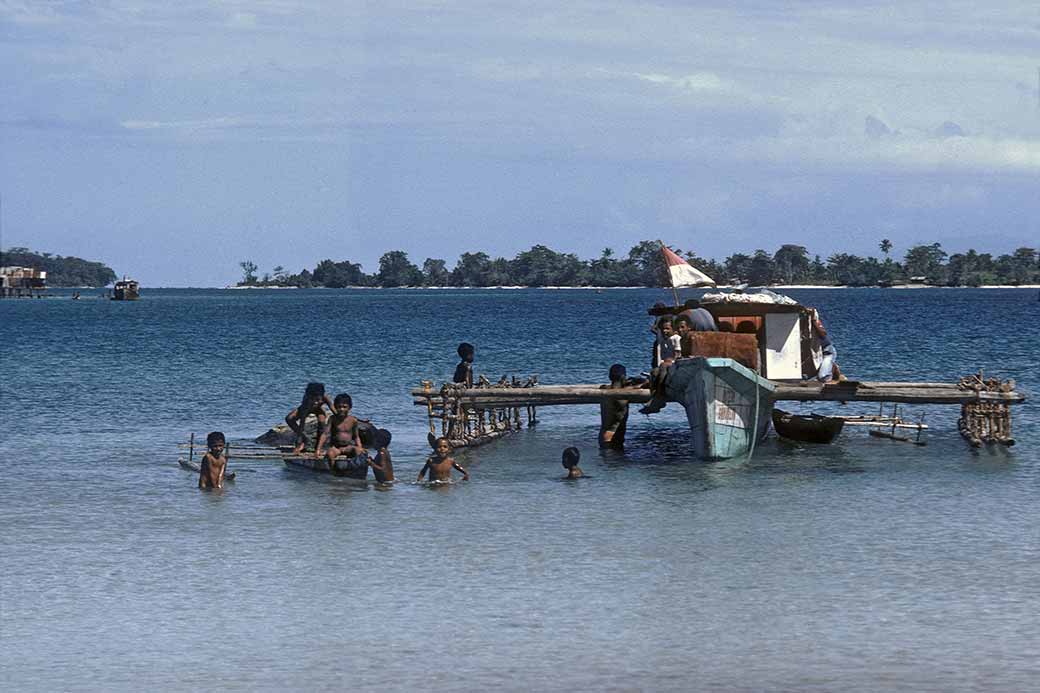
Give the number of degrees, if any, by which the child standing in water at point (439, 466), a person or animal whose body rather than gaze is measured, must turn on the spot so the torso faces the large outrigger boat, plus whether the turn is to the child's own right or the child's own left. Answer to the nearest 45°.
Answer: approximately 135° to the child's own left

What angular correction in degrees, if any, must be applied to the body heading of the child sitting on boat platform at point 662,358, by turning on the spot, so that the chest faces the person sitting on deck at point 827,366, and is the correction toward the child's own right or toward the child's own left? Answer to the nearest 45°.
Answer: approximately 135° to the child's own left

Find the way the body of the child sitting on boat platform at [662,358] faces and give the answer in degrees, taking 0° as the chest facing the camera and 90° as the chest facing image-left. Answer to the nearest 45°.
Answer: approximately 45°

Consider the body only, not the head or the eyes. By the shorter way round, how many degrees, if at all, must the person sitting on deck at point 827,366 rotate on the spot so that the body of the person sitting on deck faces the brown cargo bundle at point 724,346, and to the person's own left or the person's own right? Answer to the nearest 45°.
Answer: approximately 135° to the person's own right

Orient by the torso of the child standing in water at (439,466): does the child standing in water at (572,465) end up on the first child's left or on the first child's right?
on the first child's left

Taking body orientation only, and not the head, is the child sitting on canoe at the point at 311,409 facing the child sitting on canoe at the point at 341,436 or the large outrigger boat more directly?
the child sitting on canoe

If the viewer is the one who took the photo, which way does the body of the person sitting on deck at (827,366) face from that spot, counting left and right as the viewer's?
facing to the right of the viewer

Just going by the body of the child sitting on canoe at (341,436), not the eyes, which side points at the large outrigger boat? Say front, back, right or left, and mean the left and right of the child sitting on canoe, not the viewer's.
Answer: left

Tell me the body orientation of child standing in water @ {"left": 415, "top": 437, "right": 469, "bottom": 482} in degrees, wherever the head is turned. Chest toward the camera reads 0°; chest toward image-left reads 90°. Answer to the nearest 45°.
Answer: approximately 0°

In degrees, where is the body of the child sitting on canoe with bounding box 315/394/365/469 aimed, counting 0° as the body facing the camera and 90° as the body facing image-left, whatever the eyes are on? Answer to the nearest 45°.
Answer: approximately 0°
